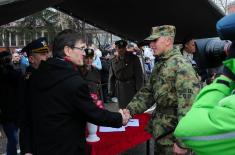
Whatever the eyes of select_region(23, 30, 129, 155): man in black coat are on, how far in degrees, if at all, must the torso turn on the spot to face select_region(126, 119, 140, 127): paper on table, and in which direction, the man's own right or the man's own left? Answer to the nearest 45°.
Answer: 0° — they already face it

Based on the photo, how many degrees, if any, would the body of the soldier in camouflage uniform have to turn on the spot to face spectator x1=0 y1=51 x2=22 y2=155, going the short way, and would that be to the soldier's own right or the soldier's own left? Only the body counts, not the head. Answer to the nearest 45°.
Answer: approximately 45° to the soldier's own right

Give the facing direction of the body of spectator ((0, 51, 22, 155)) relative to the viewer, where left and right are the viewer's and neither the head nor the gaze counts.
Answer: facing away from the viewer and to the right of the viewer

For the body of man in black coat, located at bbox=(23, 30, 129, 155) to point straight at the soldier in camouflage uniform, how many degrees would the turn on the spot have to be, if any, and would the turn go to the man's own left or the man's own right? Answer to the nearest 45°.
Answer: approximately 45° to the man's own right

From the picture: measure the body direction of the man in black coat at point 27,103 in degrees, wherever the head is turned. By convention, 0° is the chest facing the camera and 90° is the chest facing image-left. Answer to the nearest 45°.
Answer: approximately 315°

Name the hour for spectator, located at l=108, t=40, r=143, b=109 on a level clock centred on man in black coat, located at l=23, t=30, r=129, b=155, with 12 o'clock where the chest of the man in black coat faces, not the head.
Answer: The spectator is roughly at 11 o'clock from the man in black coat.

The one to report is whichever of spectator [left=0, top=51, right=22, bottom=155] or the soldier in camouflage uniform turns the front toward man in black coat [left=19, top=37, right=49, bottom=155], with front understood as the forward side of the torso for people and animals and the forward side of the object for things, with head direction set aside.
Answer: the soldier in camouflage uniform

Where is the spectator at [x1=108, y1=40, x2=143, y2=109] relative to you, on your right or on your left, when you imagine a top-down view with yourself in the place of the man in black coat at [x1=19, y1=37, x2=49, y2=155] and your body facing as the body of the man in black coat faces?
on your left
